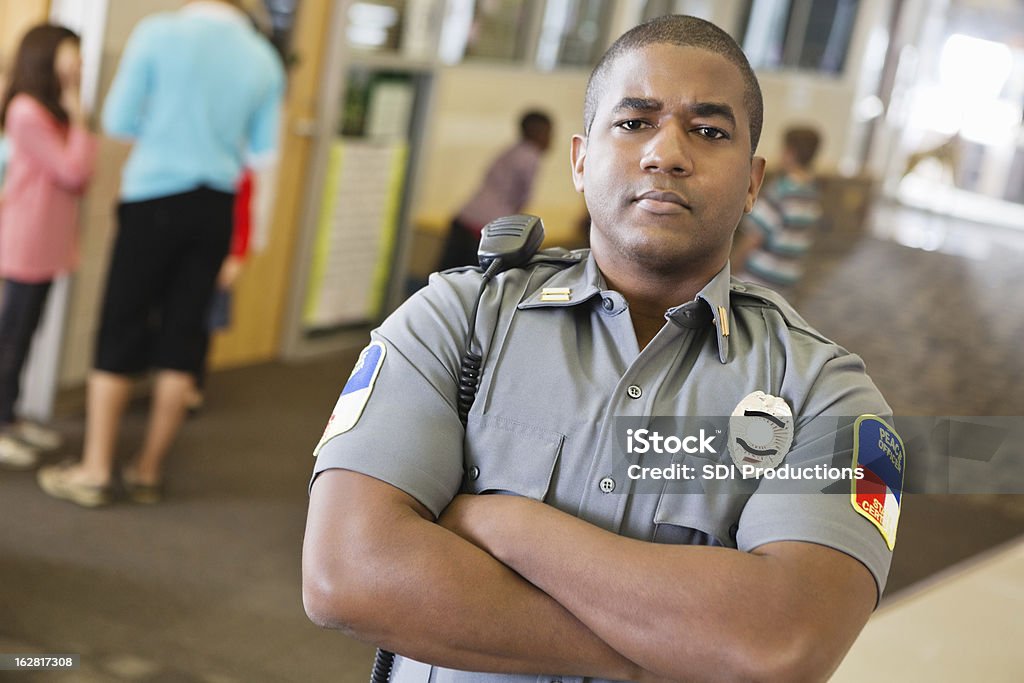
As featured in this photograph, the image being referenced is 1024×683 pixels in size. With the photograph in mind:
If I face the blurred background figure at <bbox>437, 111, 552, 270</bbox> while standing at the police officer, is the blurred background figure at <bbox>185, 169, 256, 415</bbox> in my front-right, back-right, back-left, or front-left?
front-left

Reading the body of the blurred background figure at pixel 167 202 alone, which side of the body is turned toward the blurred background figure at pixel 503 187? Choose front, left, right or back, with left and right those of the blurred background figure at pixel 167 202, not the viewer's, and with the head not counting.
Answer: right

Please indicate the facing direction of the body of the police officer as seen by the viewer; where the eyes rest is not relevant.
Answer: toward the camera

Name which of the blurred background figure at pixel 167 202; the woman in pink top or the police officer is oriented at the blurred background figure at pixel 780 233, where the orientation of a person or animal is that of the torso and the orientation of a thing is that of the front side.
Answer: the woman in pink top

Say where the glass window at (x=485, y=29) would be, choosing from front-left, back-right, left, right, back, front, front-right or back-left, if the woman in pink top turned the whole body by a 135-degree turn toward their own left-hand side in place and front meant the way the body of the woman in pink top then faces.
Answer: right

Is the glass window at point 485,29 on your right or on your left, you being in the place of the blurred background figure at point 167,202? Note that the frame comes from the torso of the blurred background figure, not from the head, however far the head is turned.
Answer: on your right

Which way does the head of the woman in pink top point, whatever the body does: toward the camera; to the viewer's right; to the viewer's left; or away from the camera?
to the viewer's right

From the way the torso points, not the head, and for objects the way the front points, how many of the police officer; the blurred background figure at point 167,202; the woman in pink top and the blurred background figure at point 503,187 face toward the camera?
1

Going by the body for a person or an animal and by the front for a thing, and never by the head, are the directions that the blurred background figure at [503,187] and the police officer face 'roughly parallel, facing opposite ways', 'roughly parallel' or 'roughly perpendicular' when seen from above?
roughly perpendicular

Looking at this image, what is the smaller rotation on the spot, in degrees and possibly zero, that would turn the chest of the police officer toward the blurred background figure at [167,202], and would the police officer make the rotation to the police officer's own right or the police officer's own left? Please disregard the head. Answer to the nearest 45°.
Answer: approximately 135° to the police officer's own right

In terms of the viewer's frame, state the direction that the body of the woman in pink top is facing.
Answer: to the viewer's right

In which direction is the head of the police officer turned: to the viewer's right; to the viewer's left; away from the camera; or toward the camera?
toward the camera

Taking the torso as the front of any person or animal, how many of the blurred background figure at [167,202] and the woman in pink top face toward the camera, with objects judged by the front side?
0

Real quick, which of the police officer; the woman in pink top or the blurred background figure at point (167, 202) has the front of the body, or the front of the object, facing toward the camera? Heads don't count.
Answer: the police officer

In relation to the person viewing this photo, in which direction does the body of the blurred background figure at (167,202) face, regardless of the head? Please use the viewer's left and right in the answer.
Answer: facing away from the viewer and to the left of the viewer
